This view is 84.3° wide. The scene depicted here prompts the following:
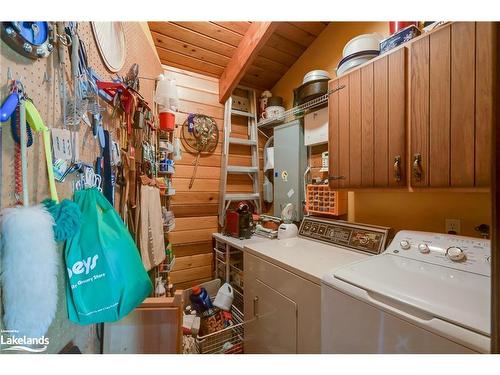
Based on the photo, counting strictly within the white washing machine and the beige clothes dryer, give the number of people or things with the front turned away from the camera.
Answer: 0

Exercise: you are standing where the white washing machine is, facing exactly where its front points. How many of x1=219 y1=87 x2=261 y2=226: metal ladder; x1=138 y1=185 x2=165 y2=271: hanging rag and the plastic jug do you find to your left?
0

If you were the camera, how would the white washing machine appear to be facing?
facing the viewer and to the left of the viewer

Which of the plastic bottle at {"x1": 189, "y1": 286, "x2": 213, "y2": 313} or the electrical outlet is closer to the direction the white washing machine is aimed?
the plastic bottle

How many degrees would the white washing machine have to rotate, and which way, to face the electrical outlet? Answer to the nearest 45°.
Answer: approximately 135° to its right

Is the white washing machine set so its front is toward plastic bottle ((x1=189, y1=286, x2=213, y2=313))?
no

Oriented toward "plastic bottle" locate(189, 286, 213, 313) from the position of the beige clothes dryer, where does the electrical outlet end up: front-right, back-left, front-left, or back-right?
back-right

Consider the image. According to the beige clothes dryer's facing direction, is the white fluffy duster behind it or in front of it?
in front

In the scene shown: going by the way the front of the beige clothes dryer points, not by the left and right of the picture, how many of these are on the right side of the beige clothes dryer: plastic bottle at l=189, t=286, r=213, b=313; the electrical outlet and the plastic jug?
2

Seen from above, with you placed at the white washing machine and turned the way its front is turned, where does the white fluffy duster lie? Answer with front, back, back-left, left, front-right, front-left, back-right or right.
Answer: front

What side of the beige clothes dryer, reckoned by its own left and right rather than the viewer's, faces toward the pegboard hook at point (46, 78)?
front
